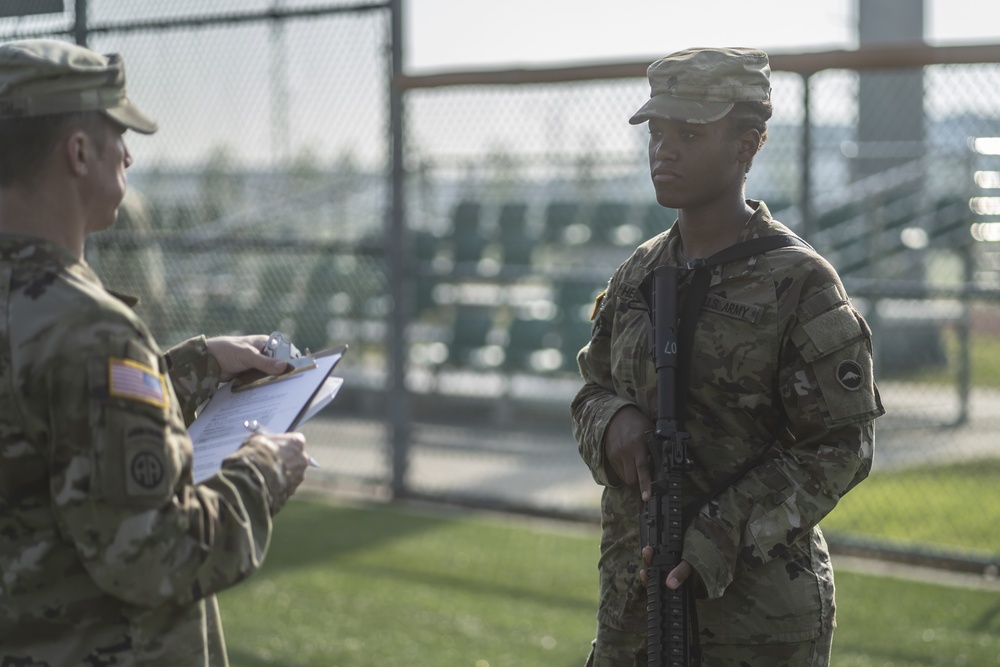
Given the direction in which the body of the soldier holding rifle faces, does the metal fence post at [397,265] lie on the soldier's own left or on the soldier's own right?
on the soldier's own right

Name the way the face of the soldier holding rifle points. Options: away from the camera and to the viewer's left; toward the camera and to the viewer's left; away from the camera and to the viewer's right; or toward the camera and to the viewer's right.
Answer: toward the camera and to the viewer's left

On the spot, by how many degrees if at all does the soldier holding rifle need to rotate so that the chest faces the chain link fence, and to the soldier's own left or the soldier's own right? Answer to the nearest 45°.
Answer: approximately 135° to the soldier's own right

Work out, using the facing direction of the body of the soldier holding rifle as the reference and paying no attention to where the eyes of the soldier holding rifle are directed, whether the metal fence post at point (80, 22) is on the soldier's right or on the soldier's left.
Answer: on the soldier's right

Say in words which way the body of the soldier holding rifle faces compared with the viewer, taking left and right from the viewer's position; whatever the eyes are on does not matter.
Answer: facing the viewer and to the left of the viewer
